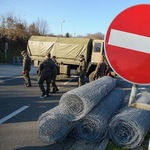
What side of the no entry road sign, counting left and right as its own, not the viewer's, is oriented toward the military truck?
back

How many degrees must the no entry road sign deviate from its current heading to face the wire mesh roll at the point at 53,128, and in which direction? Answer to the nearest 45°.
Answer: approximately 135° to its right

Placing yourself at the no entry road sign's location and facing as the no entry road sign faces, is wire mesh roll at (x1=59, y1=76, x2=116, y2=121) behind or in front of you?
behind

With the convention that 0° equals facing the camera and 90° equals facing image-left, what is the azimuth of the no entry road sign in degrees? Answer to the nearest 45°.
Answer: approximately 0°

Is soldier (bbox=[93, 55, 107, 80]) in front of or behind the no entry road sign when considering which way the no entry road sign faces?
behind
